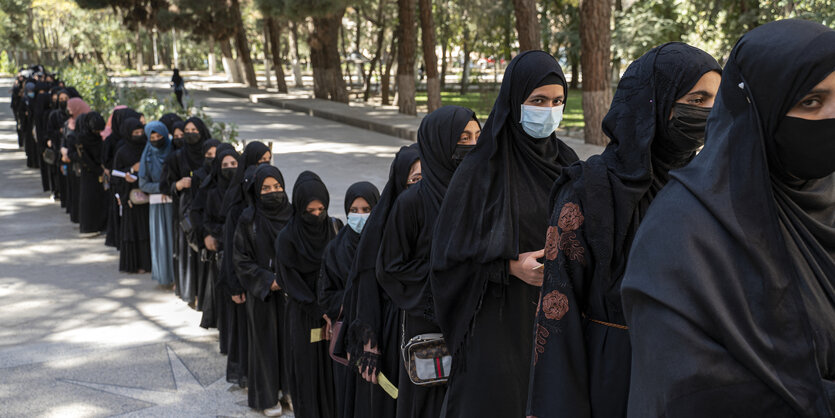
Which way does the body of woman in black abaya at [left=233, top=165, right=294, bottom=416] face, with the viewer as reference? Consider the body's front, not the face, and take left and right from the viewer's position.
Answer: facing the viewer and to the right of the viewer

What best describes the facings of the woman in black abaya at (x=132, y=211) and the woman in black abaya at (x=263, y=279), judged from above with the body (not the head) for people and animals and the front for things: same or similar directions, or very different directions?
same or similar directions

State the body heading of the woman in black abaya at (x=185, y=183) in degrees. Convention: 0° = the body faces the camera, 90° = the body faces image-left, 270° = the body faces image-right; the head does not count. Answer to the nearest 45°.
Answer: approximately 315°

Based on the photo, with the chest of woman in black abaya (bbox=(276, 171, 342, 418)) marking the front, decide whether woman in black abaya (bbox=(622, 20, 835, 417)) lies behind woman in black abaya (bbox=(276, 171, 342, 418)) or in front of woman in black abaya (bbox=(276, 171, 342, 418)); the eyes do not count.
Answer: in front

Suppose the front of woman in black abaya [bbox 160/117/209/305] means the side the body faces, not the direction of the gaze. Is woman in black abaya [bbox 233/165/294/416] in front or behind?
in front

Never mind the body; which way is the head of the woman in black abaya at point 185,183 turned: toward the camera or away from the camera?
toward the camera
